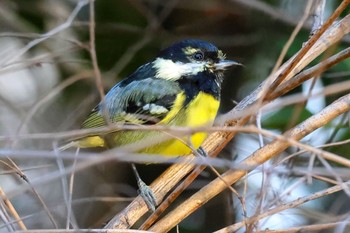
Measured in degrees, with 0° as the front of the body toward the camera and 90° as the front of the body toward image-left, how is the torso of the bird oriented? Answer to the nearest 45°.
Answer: approximately 270°
